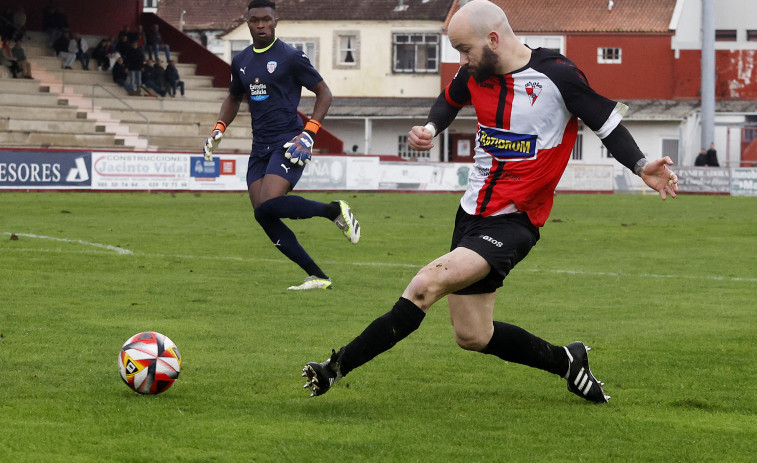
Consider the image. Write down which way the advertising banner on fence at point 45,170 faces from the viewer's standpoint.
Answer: facing the viewer

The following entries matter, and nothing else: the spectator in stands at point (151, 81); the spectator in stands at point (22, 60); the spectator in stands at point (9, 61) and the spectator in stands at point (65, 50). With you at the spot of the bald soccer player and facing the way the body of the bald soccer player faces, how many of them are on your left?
0

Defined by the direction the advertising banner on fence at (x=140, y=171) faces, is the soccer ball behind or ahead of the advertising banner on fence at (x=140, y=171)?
ahead

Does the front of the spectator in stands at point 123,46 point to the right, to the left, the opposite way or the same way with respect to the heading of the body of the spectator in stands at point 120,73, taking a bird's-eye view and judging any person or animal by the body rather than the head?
the same way

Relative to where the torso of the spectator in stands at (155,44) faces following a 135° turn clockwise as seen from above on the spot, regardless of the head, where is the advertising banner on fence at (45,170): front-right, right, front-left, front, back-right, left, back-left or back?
left

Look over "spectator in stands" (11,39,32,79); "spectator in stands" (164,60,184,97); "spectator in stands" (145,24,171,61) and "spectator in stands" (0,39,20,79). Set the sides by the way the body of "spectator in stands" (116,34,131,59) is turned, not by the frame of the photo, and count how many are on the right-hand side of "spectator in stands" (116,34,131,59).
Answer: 2

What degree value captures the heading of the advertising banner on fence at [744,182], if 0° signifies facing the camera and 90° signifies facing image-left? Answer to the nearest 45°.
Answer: approximately 0°

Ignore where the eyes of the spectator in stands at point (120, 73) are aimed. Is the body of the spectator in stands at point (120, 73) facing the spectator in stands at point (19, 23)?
no

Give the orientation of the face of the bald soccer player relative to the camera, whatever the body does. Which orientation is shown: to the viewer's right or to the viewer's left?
to the viewer's left

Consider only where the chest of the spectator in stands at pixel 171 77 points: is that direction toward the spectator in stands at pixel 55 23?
no

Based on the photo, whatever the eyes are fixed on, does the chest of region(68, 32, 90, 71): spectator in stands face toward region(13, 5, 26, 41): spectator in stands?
no

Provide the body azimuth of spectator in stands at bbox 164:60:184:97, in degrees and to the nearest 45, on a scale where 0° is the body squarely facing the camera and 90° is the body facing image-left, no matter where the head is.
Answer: approximately 315°

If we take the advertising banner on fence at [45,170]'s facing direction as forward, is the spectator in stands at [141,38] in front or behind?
behind

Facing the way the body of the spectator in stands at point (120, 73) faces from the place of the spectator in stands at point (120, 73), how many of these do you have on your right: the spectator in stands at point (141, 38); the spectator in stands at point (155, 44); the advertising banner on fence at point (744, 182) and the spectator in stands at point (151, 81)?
0

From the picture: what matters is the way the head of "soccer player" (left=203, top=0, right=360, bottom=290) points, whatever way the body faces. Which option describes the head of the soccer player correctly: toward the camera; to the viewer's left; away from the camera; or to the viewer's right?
toward the camera

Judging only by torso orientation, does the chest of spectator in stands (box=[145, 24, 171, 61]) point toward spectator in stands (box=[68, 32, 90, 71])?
no

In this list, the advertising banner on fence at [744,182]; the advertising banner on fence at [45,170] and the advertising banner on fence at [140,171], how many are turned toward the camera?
3
